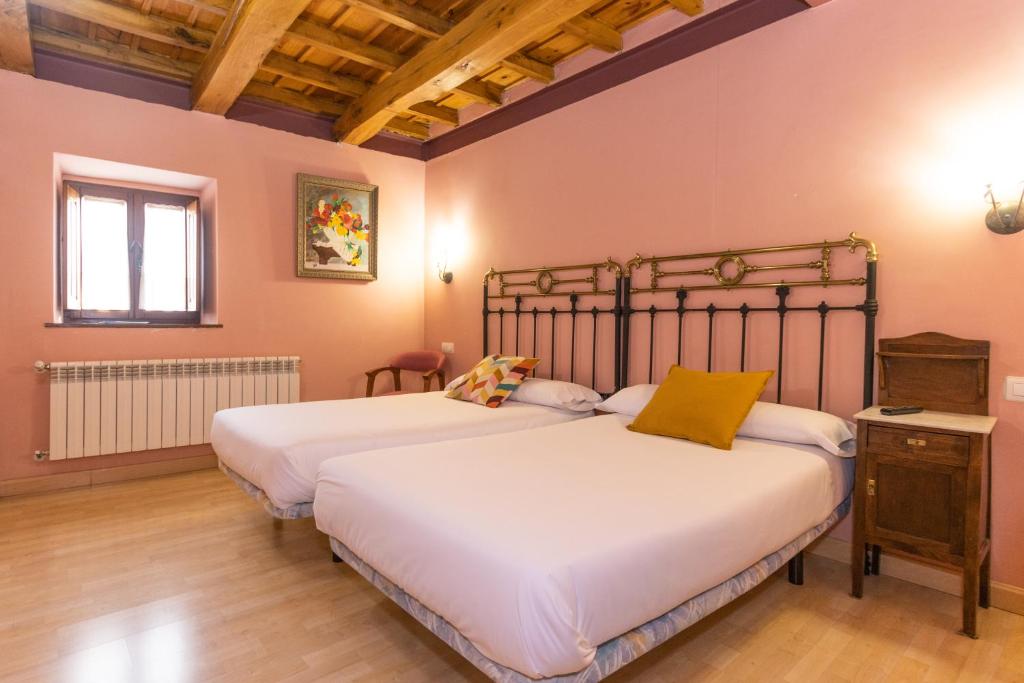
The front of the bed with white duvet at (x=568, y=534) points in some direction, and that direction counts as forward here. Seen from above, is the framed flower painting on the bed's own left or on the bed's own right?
on the bed's own right

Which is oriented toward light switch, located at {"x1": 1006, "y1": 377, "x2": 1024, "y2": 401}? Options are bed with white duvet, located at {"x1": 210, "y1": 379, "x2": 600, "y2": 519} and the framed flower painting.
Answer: the framed flower painting

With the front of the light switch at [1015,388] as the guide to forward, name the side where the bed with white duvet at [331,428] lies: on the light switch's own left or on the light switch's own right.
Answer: on the light switch's own right

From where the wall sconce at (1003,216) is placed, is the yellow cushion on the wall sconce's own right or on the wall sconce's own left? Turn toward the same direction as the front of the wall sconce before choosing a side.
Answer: on the wall sconce's own right

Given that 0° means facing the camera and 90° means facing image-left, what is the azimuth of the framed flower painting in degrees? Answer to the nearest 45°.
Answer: approximately 315°

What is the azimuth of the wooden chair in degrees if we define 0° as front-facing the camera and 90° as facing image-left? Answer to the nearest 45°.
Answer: approximately 45°

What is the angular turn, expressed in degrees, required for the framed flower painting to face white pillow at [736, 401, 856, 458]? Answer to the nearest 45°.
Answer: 0° — it already faces it

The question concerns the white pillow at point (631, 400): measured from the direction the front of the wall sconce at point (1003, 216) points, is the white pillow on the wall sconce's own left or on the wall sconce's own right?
on the wall sconce's own right

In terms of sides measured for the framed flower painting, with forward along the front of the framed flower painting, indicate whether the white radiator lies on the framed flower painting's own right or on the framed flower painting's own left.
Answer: on the framed flower painting's own right

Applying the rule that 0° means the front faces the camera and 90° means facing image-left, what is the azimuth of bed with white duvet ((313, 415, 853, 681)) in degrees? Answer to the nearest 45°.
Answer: approximately 45°

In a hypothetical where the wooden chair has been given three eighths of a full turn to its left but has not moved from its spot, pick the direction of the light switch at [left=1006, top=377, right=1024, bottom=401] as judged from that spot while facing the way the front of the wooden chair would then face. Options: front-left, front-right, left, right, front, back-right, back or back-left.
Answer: front-right

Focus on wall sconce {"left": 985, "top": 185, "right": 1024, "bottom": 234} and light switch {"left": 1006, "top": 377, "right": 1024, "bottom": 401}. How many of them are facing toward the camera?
2

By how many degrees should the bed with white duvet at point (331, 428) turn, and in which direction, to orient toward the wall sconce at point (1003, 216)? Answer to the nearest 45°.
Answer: approximately 90° to its left

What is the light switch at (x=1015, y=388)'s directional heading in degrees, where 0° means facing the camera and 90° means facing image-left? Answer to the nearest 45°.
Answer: approximately 0°

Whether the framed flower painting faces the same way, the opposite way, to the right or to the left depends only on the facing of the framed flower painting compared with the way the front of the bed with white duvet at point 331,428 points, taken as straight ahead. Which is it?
to the left
